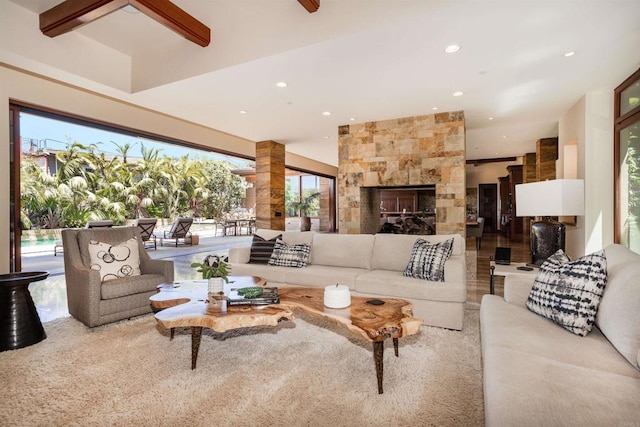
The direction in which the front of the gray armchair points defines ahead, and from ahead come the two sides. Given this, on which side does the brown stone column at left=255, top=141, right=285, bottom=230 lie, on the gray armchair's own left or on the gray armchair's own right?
on the gray armchair's own left

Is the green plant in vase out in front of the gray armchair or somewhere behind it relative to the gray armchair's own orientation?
in front

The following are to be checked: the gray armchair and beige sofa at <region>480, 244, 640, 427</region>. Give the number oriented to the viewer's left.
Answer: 1

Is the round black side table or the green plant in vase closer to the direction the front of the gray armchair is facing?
the green plant in vase

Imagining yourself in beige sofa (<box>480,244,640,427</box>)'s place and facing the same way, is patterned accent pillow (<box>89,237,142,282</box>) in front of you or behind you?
in front

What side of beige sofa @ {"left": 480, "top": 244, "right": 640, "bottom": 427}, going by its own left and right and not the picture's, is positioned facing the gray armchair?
front

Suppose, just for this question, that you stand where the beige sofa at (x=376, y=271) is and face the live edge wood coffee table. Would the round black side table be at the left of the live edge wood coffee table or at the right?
right

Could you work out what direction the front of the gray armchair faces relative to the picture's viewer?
facing the viewer and to the right of the viewer

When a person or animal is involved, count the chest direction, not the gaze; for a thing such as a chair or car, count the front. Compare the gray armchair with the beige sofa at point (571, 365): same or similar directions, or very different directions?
very different directions

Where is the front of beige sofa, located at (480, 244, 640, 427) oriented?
to the viewer's left

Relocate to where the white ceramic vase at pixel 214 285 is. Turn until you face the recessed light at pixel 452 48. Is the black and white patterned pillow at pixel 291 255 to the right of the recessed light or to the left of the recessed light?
left

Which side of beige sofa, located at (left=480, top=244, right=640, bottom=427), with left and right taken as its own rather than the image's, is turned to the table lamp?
right

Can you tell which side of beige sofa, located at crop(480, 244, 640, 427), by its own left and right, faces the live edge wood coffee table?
front

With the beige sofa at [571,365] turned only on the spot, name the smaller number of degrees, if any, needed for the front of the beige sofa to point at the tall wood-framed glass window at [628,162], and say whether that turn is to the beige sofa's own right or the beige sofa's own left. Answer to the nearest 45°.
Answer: approximately 90° to the beige sofa's own right
